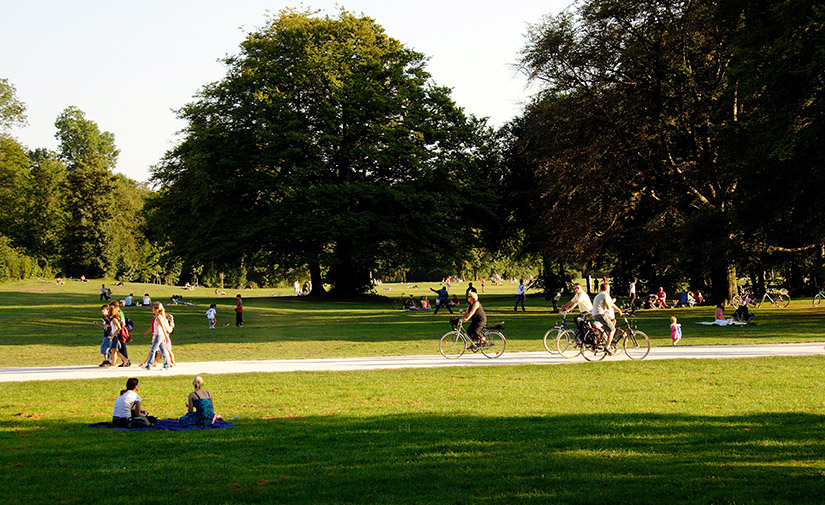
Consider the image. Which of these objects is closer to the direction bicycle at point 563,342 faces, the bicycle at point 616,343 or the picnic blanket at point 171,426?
the picnic blanket

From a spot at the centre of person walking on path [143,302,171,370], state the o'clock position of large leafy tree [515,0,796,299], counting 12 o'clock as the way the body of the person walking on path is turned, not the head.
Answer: The large leafy tree is roughly at 5 o'clock from the person walking on path.

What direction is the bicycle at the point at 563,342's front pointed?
to the viewer's left

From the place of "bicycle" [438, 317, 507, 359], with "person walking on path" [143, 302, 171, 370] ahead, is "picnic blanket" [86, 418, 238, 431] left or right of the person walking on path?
left

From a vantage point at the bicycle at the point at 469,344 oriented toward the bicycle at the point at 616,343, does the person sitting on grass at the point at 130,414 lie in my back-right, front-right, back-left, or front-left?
back-right

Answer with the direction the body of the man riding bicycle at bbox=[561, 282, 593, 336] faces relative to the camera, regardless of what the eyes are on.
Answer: to the viewer's left

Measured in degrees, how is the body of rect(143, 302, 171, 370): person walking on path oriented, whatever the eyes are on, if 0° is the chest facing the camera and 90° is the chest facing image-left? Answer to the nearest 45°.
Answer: approximately 90°

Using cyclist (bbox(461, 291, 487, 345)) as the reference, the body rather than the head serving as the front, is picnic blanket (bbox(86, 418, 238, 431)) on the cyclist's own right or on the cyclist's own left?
on the cyclist's own left

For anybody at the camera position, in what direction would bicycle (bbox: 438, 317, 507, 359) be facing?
facing to the left of the viewer
